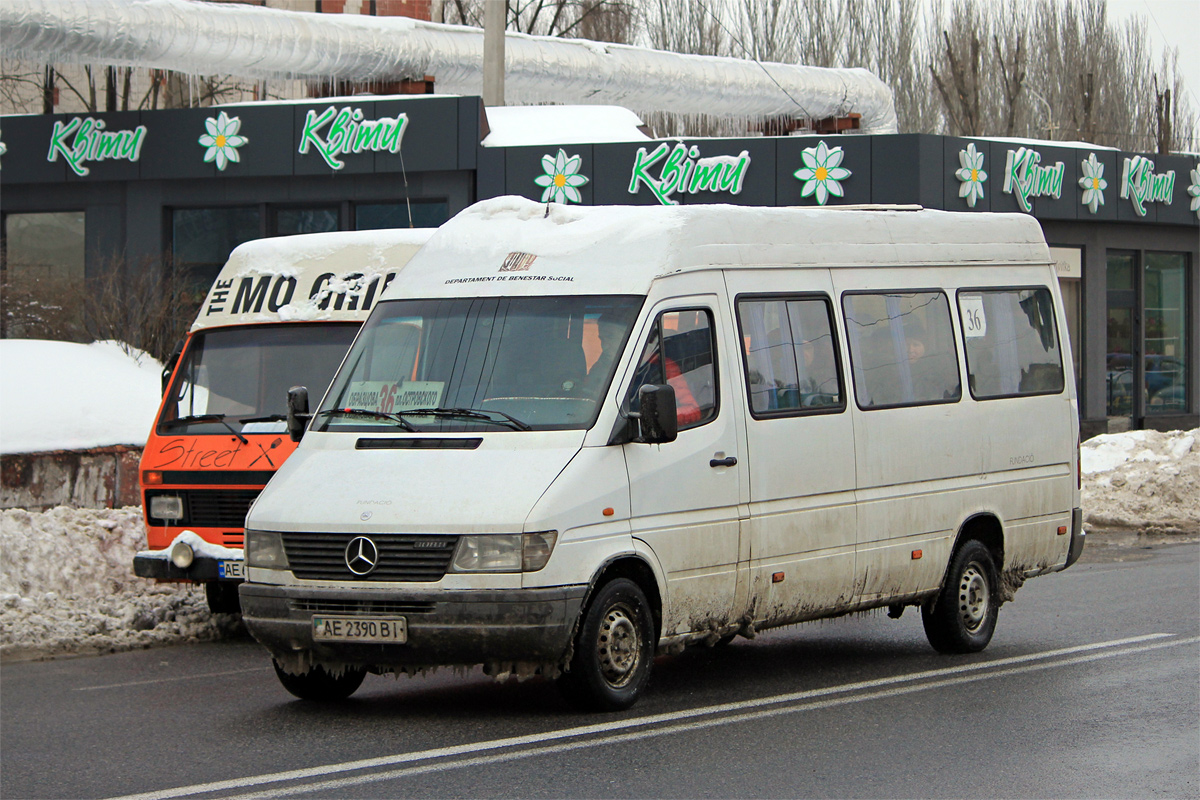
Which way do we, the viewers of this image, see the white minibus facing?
facing the viewer and to the left of the viewer

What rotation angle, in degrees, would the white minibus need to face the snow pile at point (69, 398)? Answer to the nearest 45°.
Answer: approximately 90° to its right

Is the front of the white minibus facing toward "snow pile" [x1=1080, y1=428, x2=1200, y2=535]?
no

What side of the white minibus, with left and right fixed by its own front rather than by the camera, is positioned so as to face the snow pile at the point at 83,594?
right

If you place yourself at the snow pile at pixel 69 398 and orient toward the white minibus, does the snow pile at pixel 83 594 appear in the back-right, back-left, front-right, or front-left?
front-right

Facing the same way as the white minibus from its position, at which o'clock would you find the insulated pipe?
The insulated pipe is roughly at 4 o'clock from the white minibus.

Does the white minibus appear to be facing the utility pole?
no

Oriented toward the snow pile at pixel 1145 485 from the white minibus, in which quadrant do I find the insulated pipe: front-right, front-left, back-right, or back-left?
front-left

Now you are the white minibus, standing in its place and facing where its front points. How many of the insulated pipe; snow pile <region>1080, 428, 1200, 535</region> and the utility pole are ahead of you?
0

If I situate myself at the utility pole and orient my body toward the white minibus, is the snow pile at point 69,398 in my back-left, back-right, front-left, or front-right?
front-right

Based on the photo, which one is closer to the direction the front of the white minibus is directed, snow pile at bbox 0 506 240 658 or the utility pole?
the snow pile
